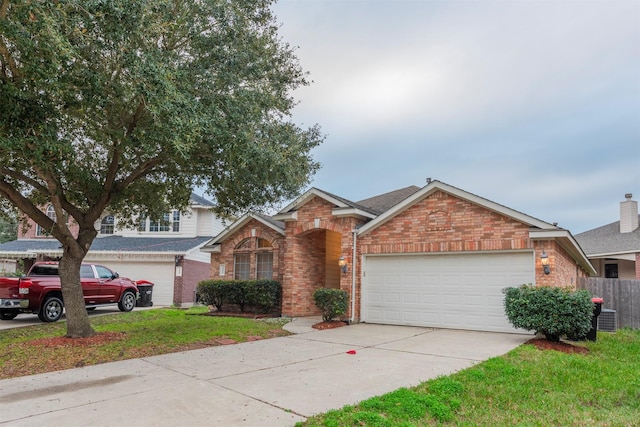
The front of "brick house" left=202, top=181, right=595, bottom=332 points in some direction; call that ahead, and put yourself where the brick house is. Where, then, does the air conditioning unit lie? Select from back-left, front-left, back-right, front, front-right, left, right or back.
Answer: left

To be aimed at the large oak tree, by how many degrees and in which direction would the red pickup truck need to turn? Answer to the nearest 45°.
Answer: approximately 135° to its right

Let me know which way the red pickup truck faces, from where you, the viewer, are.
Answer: facing away from the viewer and to the right of the viewer

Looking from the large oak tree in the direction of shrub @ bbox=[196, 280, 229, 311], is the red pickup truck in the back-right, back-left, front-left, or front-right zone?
front-left

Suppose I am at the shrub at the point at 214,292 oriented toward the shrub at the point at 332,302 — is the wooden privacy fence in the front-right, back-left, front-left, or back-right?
front-left

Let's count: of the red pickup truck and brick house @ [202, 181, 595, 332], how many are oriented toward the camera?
1

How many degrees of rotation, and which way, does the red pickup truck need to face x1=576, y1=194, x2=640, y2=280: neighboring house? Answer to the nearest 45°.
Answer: approximately 45° to its right

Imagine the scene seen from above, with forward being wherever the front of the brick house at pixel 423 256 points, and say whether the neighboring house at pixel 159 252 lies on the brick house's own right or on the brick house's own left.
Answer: on the brick house's own right

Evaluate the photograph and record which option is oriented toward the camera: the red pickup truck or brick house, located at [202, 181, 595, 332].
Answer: the brick house

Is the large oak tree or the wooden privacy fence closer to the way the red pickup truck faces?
the wooden privacy fence

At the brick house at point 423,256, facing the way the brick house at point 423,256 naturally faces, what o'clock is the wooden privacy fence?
The wooden privacy fence is roughly at 8 o'clock from the brick house.

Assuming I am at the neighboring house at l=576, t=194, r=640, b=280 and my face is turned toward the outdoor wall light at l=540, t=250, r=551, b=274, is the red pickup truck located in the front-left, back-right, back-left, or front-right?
front-right

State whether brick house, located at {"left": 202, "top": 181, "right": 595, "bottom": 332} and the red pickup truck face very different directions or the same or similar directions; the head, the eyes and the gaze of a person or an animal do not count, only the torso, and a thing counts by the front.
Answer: very different directions

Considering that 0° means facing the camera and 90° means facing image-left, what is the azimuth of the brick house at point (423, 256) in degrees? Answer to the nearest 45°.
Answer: approximately 0°
